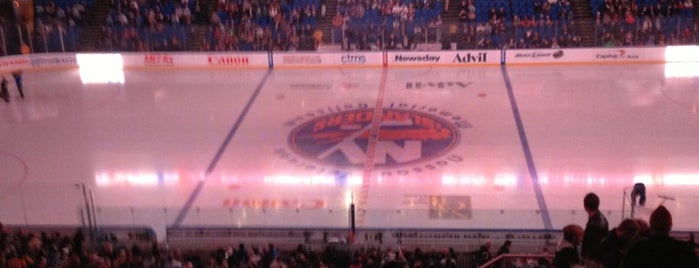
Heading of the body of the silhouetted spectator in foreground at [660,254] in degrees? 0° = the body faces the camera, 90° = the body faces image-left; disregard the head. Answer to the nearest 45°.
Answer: approximately 180°

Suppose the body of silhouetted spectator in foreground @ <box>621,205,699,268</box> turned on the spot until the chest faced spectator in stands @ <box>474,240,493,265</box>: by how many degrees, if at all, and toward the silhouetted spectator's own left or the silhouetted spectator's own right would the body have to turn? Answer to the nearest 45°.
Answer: approximately 45° to the silhouetted spectator's own left

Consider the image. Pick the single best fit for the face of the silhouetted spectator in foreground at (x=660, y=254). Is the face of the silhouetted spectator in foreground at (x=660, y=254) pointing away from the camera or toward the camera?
away from the camera
